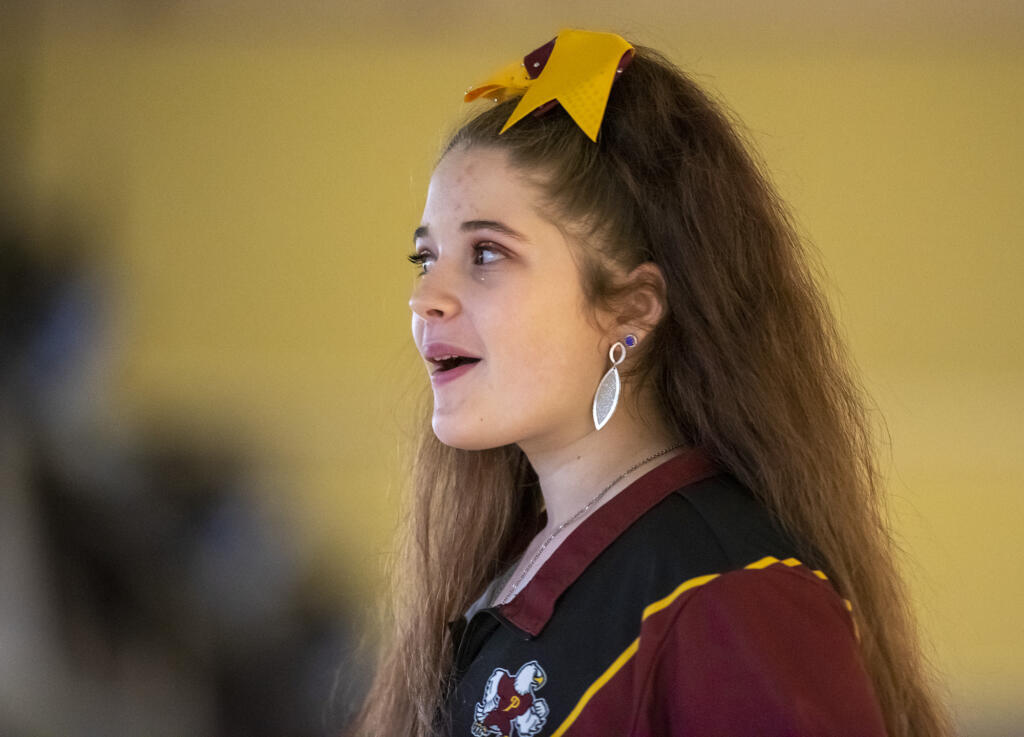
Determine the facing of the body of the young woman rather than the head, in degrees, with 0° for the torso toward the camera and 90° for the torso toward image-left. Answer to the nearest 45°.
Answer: approximately 45°

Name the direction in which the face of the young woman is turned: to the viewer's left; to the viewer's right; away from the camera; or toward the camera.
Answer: to the viewer's left
